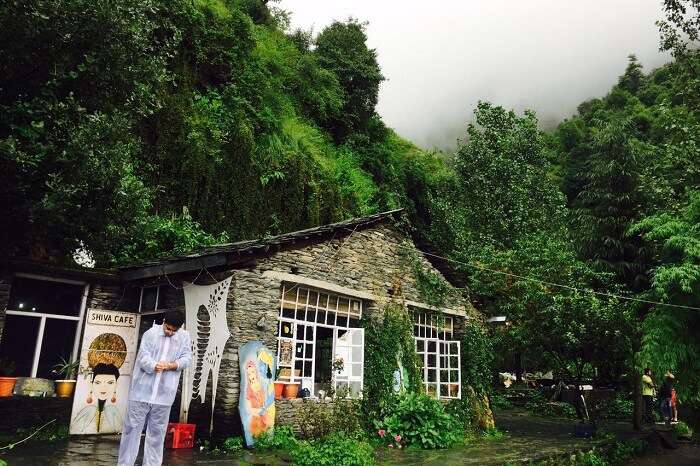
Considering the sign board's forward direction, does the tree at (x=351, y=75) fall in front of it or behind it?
behind

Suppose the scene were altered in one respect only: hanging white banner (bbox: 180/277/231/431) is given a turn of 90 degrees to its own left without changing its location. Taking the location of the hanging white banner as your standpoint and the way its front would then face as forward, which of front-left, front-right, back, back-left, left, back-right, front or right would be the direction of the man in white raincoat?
right

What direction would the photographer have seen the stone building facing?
facing the viewer and to the right of the viewer

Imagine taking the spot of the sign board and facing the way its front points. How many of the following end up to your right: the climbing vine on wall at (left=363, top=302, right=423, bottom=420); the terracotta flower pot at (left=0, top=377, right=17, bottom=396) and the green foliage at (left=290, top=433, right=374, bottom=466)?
1

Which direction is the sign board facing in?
toward the camera

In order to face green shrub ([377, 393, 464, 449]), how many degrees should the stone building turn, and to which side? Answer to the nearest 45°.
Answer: approximately 45° to its left

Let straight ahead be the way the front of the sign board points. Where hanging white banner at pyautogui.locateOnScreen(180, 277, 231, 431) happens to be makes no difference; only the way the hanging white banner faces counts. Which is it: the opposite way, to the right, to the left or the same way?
the same way

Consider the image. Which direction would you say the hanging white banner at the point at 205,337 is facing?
toward the camera

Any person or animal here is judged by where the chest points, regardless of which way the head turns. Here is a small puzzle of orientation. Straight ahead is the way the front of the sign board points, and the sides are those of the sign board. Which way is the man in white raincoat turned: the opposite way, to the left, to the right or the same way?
the same way

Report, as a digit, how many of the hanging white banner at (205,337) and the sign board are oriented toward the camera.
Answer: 2

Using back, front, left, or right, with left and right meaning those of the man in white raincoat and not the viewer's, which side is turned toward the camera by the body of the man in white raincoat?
front

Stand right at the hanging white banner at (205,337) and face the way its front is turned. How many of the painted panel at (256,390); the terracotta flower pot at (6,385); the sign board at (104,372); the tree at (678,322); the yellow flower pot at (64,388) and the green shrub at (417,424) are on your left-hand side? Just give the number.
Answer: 3

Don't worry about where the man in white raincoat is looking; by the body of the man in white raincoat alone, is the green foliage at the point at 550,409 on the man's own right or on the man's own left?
on the man's own left
